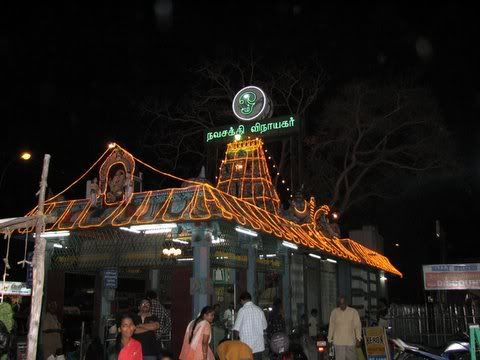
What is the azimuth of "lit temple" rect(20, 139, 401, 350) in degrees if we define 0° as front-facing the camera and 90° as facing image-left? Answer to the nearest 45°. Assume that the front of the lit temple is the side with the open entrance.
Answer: approximately 45°

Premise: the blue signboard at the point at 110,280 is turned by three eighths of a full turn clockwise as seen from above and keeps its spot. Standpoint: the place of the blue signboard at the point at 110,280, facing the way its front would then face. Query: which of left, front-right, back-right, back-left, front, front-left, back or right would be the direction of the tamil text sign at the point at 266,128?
right

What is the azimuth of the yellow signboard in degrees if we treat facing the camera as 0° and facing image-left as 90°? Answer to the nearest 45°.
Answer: approximately 0°

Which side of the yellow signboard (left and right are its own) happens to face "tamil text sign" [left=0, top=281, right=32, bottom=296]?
right
